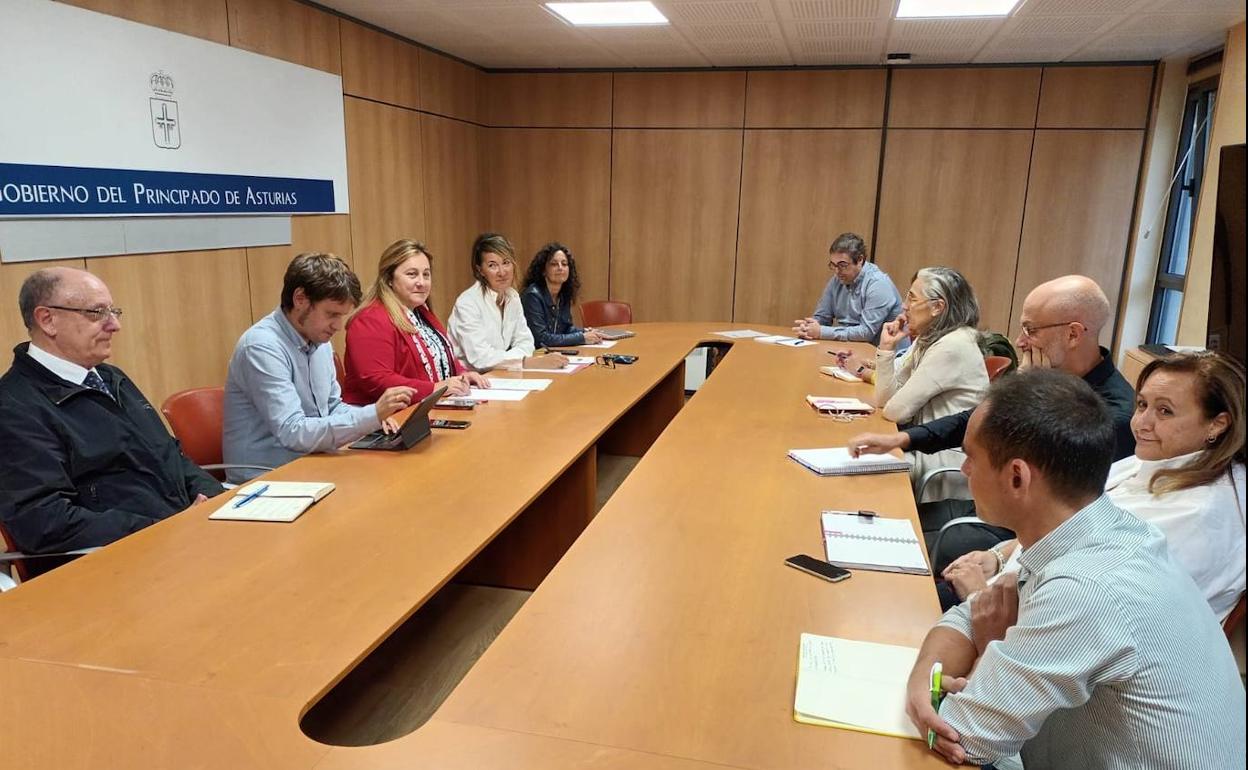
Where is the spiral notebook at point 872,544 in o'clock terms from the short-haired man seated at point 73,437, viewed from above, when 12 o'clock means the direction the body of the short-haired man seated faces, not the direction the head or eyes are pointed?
The spiral notebook is roughly at 12 o'clock from the short-haired man seated.

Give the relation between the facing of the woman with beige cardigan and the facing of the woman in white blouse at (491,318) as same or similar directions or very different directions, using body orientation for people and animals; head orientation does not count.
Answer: very different directions

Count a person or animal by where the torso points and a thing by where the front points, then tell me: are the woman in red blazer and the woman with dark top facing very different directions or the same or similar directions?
same or similar directions

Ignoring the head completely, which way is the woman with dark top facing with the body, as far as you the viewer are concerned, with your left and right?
facing the viewer and to the right of the viewer

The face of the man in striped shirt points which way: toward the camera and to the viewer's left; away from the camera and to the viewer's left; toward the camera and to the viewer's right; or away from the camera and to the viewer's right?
away from the camera and to the viewer's left

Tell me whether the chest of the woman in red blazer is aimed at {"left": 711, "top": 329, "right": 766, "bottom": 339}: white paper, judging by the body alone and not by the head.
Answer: no

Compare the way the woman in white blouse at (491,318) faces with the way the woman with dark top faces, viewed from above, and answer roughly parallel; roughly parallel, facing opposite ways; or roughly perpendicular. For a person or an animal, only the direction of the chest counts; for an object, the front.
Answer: roughly parallel

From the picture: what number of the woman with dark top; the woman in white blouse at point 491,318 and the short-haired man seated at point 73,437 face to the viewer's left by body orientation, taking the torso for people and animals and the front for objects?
0

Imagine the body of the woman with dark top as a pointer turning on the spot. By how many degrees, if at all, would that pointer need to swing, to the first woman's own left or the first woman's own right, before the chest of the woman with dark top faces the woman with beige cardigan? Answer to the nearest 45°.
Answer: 0° — they already face them

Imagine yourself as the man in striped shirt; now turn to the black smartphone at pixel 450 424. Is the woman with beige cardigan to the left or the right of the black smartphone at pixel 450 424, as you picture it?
right

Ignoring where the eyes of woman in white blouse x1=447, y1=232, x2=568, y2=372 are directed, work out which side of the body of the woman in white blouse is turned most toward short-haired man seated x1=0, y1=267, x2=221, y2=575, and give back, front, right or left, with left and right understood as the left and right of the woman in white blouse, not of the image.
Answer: right

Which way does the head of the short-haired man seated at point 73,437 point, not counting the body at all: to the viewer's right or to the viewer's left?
to the viewer's right

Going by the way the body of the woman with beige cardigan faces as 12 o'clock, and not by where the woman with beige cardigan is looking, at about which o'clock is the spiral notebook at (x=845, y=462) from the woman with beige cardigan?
The spiral notebook is roughly at 10 o'clock from the woman with beige cardigan.

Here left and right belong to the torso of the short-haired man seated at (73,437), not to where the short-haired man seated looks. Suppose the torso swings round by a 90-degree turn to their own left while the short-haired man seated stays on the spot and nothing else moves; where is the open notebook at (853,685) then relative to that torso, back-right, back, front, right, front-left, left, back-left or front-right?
right

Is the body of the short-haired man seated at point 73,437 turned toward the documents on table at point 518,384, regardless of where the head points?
no

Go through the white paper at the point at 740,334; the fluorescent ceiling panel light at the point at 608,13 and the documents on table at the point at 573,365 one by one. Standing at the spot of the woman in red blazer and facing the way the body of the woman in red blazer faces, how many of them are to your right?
0

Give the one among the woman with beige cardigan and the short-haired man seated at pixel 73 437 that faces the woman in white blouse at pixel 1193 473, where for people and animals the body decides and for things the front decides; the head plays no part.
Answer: the short-haired man seated

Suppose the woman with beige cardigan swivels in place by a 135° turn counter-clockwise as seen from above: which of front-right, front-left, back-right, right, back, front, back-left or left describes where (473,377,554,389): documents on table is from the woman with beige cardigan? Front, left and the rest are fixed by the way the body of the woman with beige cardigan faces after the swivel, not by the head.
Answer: back-right

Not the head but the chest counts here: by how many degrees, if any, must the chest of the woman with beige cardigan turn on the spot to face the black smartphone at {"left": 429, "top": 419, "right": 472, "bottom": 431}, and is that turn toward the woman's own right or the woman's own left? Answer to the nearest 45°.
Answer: approximately 45° to the woman's own left
